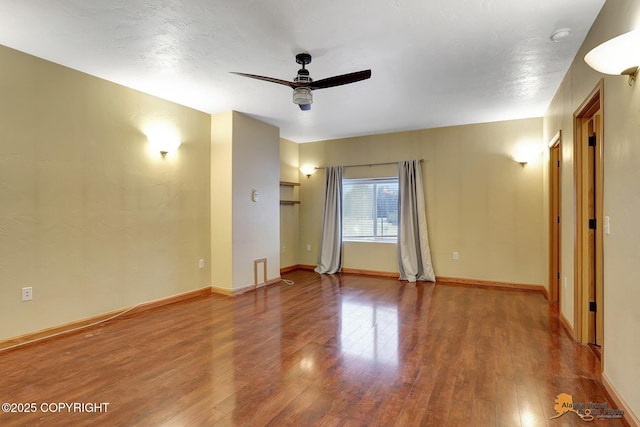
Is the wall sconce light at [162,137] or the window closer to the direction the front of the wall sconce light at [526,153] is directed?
the wall sconce light

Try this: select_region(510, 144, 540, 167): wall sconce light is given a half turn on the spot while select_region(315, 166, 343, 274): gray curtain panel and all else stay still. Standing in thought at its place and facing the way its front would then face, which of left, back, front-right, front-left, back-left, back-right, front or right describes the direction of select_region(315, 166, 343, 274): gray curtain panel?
left

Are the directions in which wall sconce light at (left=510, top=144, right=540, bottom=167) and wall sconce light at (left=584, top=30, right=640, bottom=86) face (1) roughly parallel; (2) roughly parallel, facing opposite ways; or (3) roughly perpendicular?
roughly perpendicular

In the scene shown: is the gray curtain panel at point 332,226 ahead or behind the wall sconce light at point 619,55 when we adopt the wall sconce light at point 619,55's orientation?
ahead

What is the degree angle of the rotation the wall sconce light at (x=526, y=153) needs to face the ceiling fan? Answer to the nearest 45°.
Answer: approximately 45° to its right

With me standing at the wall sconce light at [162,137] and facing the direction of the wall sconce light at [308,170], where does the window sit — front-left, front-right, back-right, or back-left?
front-right

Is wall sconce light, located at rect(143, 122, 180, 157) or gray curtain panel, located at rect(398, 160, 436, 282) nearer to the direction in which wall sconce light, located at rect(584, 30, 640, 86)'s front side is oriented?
the wall sconce light

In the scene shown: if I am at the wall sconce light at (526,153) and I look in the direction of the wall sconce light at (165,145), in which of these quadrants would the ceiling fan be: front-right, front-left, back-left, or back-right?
front-left

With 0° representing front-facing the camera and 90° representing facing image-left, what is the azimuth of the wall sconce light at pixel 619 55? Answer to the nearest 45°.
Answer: approximately 90°

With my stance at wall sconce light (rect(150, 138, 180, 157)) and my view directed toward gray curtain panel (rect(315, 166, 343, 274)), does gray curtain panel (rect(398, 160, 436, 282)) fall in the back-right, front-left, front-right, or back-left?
front-right

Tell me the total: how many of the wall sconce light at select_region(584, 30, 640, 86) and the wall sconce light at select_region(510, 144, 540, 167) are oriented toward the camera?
1

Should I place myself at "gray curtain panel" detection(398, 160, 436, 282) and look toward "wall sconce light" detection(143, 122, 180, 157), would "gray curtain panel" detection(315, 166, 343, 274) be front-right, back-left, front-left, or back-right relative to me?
front-right

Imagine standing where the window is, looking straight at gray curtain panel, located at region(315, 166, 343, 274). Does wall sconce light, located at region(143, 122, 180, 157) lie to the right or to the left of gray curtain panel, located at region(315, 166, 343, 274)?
left

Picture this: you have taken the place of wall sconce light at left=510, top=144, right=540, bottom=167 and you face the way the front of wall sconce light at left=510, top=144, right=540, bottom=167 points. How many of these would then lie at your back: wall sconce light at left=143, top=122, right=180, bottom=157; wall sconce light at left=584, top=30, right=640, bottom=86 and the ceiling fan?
0

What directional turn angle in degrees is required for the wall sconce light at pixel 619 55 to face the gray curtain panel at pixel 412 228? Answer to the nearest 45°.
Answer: approximately 45° to its right

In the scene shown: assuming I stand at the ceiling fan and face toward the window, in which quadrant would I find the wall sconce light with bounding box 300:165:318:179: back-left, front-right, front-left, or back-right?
front-left

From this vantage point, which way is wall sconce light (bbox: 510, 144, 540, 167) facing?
toward the camera
